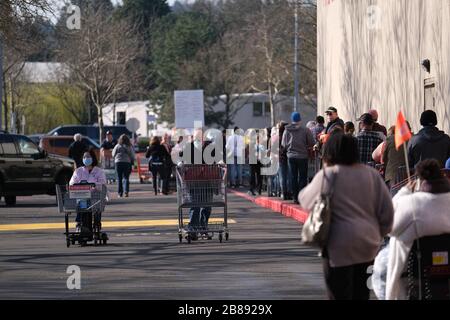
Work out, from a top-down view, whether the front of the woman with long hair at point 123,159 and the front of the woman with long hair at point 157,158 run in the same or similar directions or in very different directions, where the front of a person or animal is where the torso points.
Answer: same or similar directions

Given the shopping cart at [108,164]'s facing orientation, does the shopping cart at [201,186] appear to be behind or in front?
in front

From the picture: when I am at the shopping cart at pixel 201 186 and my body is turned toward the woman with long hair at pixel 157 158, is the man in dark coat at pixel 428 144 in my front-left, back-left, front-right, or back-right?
back-right

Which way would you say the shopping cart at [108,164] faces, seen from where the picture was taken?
facing the viewer

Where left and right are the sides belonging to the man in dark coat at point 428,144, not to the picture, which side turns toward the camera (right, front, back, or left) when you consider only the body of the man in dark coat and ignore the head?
back

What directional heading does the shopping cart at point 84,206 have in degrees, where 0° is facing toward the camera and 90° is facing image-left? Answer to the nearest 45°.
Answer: approximately 0°

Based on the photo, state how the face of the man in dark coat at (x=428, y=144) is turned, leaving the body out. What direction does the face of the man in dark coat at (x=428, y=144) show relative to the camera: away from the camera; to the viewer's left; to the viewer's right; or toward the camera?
away from the camera

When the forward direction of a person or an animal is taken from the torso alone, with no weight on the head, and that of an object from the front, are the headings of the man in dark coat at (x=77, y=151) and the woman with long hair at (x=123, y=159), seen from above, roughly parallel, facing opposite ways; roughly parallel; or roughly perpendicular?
roughly parallel

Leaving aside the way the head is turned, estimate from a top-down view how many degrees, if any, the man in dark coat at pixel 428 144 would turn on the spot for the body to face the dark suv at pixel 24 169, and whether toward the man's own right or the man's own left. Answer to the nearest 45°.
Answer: approximately 45° to the man's own left

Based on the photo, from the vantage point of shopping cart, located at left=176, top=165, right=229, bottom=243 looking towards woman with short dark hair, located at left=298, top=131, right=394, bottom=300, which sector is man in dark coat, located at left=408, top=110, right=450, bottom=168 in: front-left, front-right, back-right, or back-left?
front-left

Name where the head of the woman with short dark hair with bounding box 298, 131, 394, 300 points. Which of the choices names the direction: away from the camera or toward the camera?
away from the camera
